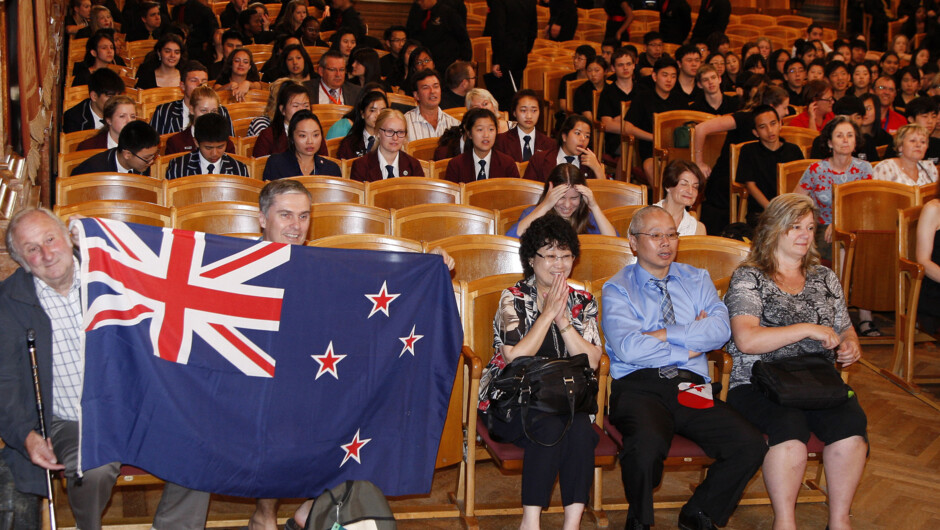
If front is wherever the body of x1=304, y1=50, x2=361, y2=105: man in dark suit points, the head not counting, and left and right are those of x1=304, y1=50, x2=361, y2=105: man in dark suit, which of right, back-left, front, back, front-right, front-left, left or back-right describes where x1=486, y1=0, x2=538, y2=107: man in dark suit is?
back-left

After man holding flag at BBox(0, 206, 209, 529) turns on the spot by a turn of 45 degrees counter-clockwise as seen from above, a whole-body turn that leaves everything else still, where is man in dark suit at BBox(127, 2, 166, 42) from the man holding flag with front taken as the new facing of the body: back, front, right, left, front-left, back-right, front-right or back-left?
left

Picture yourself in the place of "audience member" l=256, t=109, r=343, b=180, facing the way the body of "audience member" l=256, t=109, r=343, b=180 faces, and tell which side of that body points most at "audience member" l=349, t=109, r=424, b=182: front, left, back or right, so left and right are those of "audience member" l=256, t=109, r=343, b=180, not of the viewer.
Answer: left

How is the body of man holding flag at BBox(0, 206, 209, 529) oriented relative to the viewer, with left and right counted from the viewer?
facing the viewer and to the right of the viewer

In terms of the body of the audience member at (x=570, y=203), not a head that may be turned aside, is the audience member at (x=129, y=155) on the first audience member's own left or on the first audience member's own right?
on the first audience member's own right

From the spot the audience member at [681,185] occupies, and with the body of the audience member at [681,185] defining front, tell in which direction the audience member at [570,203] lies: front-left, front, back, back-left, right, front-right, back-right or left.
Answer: right

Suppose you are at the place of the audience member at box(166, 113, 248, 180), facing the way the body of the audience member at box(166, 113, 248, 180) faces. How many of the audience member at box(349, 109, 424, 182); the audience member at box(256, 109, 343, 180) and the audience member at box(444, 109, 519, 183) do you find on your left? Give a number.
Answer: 3

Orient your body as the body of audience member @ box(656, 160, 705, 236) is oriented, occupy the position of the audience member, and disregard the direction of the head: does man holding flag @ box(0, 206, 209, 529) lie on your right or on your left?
on your right
